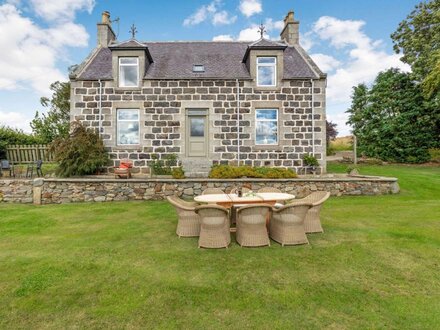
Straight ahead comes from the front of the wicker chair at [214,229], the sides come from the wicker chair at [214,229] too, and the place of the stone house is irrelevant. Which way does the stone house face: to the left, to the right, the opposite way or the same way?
the opposite way

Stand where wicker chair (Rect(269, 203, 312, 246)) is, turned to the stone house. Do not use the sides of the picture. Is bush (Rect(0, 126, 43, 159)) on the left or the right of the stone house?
left

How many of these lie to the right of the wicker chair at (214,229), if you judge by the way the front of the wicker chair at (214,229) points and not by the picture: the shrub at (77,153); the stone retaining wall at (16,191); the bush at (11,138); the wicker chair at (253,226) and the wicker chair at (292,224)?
2

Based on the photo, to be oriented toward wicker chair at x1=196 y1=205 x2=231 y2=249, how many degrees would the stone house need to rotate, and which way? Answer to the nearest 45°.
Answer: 0° — it already faces it

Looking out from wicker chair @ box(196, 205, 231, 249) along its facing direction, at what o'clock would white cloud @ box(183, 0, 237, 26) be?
The white cloud is roughly at 12 o'clock from the wicker chair.

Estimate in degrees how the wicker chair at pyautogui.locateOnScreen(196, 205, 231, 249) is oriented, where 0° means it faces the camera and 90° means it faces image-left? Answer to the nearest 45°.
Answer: approximately 180°

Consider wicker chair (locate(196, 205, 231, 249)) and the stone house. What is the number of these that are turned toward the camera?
1

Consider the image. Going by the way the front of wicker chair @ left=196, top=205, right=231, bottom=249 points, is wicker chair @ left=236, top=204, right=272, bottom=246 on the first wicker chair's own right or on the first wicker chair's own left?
on the first wicker chair's own right

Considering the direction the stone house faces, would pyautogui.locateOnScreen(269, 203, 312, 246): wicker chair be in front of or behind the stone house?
in front

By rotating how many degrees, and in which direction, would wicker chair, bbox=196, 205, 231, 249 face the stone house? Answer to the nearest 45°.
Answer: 0° — it already faces it

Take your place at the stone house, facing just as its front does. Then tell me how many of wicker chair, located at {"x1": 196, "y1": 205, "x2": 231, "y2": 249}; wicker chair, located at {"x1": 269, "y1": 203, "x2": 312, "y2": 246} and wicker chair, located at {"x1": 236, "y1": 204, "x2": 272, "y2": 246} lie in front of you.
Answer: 3

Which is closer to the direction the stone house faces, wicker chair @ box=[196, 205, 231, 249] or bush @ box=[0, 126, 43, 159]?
the wicker chair

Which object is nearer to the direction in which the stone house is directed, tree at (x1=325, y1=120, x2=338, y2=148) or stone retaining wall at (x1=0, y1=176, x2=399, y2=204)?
the stone retaining wall

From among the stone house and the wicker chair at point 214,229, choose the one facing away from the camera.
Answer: the wicker chair

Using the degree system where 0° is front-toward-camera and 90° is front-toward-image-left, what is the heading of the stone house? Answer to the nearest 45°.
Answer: approximately 0°

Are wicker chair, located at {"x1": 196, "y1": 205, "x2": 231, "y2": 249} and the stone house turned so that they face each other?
yes
